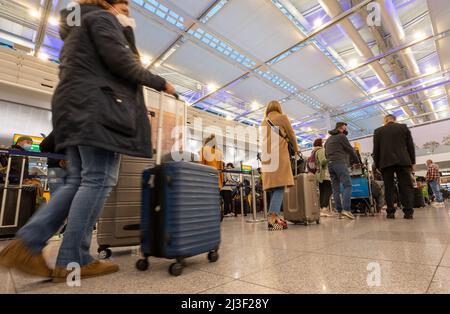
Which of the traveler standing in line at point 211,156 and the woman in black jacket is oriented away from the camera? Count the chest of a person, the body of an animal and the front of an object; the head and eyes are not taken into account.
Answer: the traveler standing in line

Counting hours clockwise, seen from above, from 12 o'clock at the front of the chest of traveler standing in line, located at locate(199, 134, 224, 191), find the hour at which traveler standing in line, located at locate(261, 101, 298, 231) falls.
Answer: traveler standing in line, located at locate(261, 101, 298, 231) is roughly at 5 o'clock from traveler standing in line, located at locate(199, 134, 224, 191).

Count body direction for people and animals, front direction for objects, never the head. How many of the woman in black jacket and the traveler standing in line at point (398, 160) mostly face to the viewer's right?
1

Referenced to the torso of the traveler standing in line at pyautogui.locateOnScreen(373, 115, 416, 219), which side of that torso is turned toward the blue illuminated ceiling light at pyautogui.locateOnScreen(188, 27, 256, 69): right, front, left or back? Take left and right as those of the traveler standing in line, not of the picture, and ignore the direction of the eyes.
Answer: left

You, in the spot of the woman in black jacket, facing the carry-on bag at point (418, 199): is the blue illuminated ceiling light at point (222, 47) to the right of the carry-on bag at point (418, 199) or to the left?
left

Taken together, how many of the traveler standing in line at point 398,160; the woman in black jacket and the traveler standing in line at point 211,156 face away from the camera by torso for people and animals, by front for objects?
2

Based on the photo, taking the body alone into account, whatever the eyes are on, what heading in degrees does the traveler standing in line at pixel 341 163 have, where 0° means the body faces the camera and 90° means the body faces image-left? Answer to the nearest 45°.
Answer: approximately 225°

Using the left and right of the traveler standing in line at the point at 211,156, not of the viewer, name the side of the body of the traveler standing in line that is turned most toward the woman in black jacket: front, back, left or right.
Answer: back

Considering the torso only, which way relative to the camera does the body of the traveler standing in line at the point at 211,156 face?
away from the camera

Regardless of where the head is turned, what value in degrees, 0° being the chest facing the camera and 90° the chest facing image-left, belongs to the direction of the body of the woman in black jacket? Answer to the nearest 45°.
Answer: approximately 270°

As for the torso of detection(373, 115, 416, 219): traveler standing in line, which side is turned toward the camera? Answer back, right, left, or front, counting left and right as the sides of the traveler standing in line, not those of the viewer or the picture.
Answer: back

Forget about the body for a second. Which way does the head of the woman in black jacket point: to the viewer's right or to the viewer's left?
to the viewer's right
